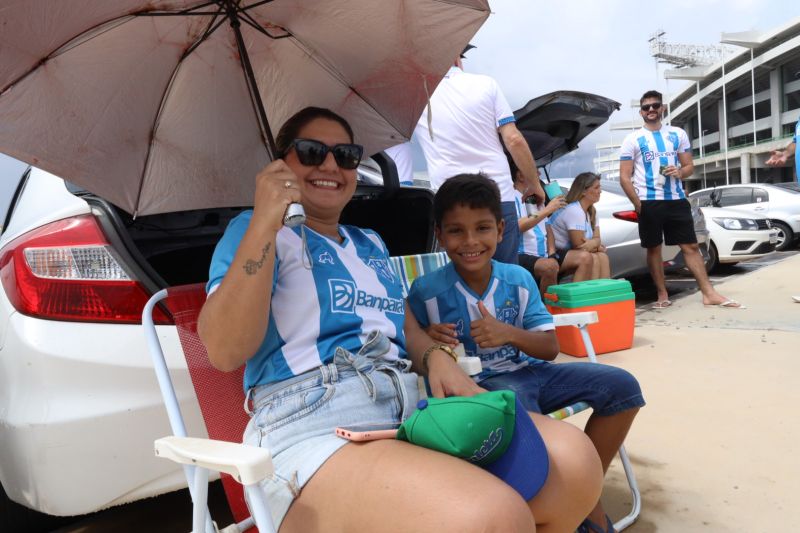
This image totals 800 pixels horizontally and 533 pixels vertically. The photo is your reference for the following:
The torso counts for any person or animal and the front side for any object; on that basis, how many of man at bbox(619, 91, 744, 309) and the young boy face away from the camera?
0

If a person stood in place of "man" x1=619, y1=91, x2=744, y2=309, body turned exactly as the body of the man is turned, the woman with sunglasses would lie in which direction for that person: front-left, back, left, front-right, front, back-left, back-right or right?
front

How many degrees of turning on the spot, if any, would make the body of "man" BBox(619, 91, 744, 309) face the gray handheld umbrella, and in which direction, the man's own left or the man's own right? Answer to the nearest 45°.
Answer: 0° — they already face it

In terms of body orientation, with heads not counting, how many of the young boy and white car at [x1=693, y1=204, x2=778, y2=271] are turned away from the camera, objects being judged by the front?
0

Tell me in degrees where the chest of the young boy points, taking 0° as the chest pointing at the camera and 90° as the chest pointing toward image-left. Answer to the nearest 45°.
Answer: approximately 315°

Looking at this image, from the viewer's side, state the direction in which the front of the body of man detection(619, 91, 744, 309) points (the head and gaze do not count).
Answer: toward the camera

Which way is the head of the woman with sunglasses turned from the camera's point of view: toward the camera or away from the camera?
toward the camera

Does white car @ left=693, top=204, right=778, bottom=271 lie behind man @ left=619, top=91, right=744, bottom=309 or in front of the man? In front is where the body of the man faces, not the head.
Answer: behind

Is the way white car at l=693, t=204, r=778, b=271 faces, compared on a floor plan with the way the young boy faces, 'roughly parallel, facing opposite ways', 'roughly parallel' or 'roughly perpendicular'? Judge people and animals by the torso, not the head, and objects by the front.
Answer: roughly parallel

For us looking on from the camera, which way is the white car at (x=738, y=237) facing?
facing the viewer and to the right of the viewer

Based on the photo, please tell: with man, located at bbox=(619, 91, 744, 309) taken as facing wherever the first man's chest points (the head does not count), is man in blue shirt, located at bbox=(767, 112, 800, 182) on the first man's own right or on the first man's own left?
on the first man's own left

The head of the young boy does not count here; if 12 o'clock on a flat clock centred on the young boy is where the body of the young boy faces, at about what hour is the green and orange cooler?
The green and orange cooler is roughly at 8 o'clock from the young boy.

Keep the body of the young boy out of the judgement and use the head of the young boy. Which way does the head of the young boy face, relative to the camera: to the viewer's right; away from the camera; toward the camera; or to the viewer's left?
toward the camera

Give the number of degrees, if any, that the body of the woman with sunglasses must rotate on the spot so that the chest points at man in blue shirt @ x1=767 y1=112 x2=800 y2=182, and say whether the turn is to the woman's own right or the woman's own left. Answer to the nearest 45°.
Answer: approximately 90° to the woman's own left

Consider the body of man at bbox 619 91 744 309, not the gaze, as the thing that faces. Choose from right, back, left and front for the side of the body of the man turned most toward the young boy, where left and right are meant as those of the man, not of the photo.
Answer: front

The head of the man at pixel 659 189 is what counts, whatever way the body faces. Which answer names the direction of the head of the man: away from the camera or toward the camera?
toward the camera
